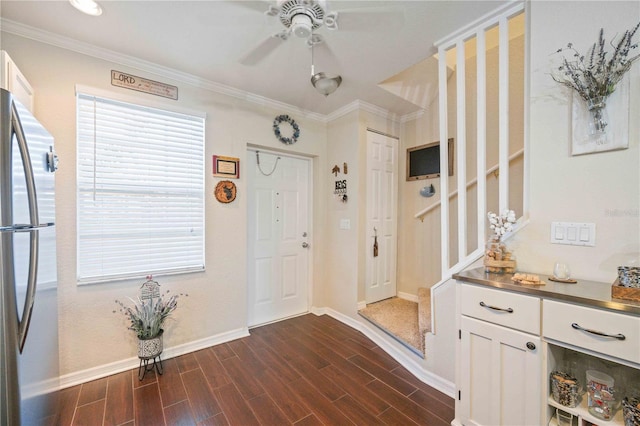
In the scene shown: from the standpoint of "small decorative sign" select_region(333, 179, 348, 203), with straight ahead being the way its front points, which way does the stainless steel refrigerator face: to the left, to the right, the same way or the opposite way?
the opposite way

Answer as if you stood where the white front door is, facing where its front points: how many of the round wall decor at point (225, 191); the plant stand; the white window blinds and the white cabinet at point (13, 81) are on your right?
4

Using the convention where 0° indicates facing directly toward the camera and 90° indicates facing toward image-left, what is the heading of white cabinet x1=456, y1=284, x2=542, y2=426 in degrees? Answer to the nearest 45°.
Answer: approximately 45°

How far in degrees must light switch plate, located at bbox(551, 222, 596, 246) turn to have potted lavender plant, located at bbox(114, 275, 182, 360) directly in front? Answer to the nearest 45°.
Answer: approximately 45° to its right

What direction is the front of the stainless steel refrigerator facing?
to the viewer's right

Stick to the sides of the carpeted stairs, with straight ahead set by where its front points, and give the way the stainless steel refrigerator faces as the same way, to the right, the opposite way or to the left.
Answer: the opposite way

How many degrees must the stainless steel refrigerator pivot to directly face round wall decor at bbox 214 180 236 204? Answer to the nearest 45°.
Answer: approximately 45° to its left

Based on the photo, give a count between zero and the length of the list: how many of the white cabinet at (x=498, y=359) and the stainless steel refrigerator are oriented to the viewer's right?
1

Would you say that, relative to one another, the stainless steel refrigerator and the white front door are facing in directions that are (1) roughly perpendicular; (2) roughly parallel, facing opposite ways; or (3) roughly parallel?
roughly perpendicular

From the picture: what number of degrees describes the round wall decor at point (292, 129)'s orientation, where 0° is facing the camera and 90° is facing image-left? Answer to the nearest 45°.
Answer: approximately 315°
